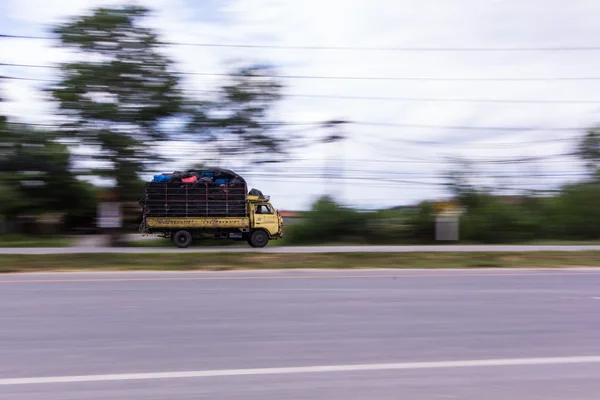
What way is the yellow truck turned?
to the viewer's right

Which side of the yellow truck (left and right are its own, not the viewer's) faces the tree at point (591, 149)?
front

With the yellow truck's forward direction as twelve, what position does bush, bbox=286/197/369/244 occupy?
The bush is roughly at 11 o'clock from the yellow truck.
